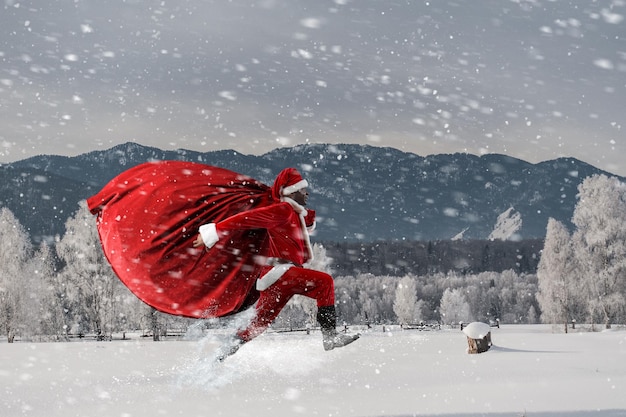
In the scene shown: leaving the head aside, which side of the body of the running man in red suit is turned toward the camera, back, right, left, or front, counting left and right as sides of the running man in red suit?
right

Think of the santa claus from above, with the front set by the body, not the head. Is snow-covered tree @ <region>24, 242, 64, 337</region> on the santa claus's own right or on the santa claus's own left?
on the santa claus's own left

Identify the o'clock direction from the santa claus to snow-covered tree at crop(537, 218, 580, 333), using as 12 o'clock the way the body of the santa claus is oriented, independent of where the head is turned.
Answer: The snow-covered tree is roughly at 10 o'clock from the santa claus.

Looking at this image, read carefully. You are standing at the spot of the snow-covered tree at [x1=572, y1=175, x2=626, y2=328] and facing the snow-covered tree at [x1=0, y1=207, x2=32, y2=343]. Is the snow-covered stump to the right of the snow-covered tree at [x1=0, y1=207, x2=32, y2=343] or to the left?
left

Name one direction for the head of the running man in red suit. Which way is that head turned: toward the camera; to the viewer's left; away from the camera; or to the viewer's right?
to the viewer's right

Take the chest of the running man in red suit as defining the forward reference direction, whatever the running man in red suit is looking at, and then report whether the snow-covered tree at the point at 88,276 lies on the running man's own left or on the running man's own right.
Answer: on the running man's own left

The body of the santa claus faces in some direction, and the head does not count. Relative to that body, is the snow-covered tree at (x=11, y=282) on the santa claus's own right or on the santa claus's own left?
on the santa claus's own left

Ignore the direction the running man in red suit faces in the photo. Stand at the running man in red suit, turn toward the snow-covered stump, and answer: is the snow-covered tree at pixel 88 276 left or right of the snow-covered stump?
left

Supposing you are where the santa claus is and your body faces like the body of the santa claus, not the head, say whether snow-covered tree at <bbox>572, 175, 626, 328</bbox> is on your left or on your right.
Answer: on your left
